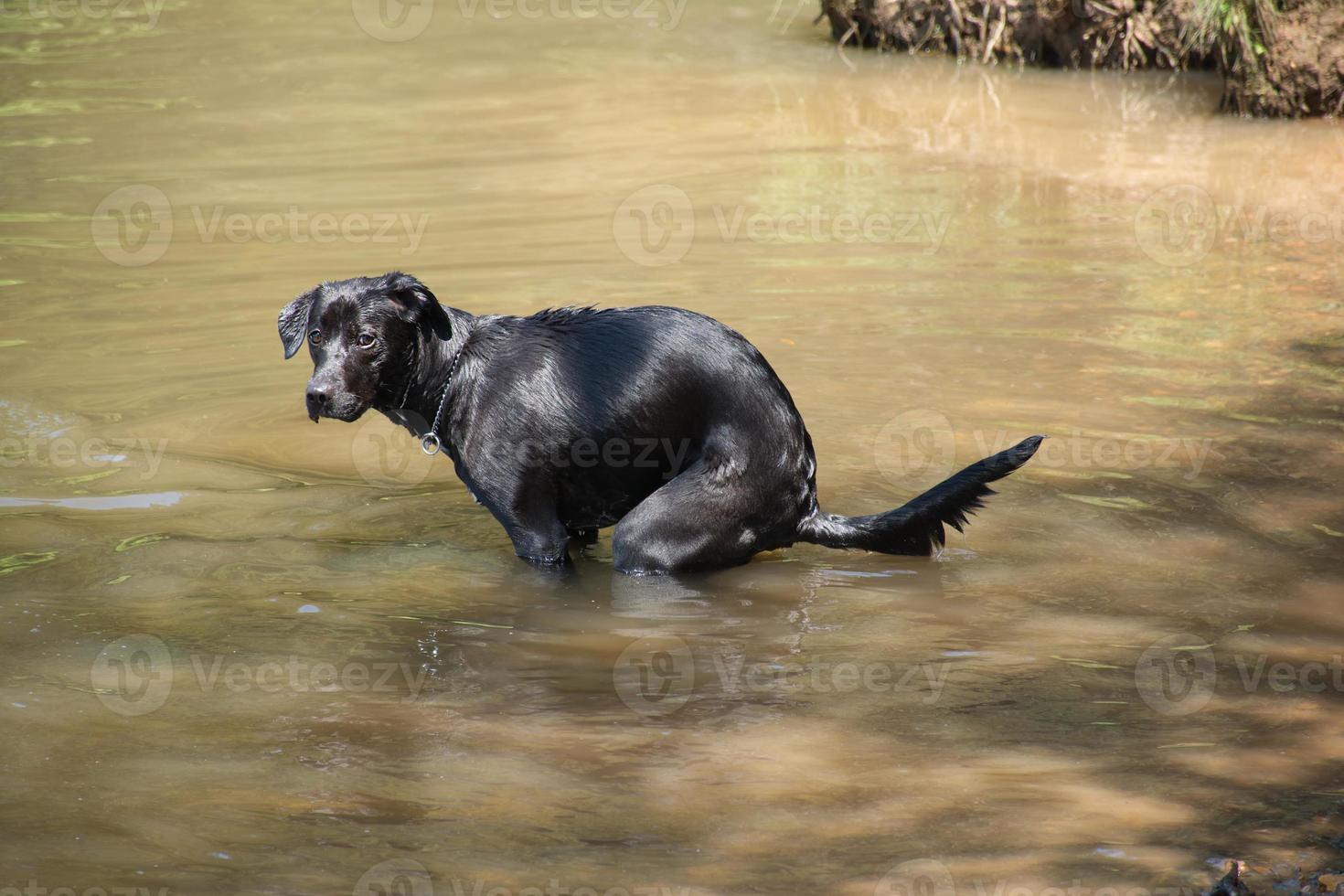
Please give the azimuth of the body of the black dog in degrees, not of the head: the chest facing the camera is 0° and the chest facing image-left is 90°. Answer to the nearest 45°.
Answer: approximately 90°
